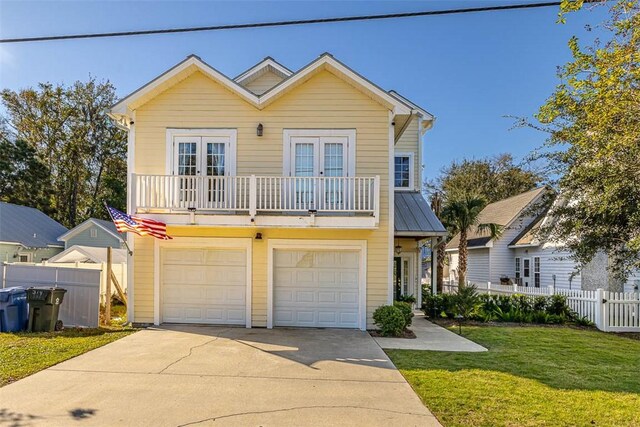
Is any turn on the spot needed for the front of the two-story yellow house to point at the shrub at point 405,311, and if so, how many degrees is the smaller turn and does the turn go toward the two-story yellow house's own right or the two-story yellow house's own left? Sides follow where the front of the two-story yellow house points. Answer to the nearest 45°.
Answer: approximately 90° to the two-story yellow house's own left

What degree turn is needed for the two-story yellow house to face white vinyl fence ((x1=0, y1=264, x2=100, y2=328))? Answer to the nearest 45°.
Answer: approximately 90° to its right

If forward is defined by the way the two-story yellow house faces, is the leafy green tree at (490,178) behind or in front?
behind

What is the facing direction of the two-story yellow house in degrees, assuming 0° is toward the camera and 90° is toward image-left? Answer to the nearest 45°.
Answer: approximately 0°

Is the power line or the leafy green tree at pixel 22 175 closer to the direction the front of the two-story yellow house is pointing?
the power line

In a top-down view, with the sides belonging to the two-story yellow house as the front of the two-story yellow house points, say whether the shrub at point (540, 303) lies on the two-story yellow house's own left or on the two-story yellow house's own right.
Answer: on the two-story yellow house's own left

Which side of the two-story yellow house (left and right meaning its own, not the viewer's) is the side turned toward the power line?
front

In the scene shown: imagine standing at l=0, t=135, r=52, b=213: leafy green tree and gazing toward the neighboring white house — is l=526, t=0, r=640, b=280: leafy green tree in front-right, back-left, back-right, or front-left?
front-right

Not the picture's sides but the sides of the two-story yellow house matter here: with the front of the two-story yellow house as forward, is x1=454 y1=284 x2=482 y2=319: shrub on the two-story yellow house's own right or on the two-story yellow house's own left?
on the two-story yellow house's own left

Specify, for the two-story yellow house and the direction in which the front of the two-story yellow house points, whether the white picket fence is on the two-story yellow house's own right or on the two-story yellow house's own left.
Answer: on the two-story yellow house's own left
